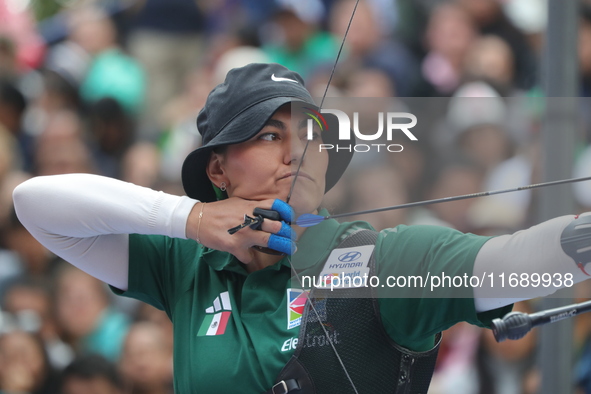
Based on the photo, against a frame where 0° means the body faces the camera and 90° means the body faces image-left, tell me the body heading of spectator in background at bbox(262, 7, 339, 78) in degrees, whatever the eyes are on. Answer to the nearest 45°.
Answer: approximately 0°

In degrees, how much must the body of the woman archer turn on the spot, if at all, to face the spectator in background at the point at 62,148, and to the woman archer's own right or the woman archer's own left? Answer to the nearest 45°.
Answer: approximately 180°

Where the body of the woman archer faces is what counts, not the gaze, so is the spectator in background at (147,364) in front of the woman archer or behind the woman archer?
behind

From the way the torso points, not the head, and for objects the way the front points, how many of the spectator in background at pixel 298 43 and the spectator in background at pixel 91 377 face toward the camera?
2

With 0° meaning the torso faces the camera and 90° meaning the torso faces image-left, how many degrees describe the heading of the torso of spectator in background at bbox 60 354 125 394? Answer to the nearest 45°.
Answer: approximately 0°

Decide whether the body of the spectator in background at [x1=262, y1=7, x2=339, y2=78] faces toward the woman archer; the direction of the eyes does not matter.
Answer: yes
